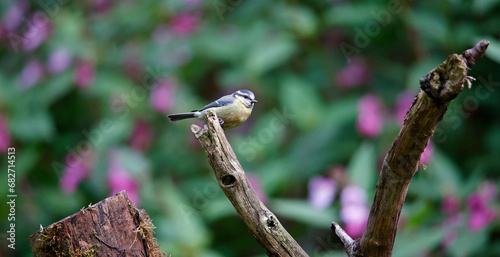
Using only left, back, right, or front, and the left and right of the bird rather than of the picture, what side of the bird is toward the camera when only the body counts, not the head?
right

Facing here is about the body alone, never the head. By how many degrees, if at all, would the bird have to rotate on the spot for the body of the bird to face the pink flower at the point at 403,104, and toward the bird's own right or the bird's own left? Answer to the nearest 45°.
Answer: approximately 45° to the bird's own left

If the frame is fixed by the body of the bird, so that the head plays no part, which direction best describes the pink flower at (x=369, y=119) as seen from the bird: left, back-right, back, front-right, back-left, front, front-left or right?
front-left

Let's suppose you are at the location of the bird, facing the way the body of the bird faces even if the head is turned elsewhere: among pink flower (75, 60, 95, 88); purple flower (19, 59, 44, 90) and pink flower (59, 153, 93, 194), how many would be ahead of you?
0

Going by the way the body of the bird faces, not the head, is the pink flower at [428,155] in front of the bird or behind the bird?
in front

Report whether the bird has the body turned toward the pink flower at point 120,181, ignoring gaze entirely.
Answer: no

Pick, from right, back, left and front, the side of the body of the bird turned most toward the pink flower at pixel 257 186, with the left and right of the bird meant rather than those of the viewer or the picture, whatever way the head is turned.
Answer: left

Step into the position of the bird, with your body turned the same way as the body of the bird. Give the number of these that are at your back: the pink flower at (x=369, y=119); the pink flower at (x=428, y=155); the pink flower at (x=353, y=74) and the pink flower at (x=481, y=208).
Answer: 0

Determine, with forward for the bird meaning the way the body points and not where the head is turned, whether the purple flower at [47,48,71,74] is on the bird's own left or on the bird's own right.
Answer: on the bird's own left

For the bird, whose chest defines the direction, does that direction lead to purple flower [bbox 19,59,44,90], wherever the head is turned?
no

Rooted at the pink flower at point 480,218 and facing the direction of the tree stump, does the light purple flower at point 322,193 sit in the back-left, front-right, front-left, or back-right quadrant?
front-right

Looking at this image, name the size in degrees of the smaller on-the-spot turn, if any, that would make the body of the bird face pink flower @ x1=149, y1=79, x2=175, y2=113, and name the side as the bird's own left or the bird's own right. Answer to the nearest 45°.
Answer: approximately 90° to the bird's own left

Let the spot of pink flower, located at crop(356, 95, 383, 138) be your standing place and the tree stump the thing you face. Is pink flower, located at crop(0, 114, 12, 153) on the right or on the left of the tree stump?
right

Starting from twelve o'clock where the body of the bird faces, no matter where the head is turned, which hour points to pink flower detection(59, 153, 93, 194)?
The pink flower is roughly at 8 o'clock from the bird.
